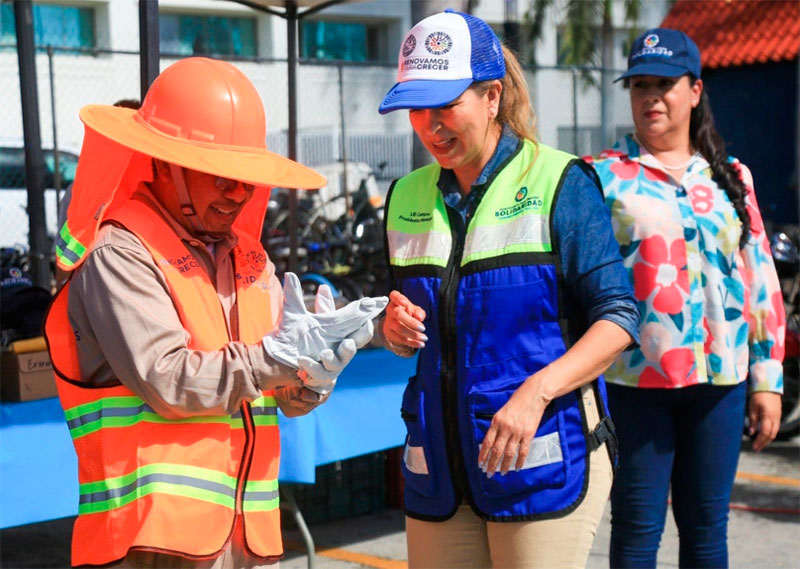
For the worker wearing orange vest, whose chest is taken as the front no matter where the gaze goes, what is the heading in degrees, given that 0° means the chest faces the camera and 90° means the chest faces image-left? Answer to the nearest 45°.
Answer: approximately 315°

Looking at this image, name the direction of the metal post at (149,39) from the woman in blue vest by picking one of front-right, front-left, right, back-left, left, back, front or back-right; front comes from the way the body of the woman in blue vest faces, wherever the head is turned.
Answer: right

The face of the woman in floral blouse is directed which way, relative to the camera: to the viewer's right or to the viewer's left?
to the viewer's left

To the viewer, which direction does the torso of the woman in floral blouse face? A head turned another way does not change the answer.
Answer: toward the camera

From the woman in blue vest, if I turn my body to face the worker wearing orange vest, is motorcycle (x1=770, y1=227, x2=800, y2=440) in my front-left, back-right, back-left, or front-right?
back-right

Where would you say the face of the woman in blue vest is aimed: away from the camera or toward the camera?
toward the camera

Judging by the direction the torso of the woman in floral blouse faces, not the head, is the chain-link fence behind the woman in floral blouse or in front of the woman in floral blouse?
behind
